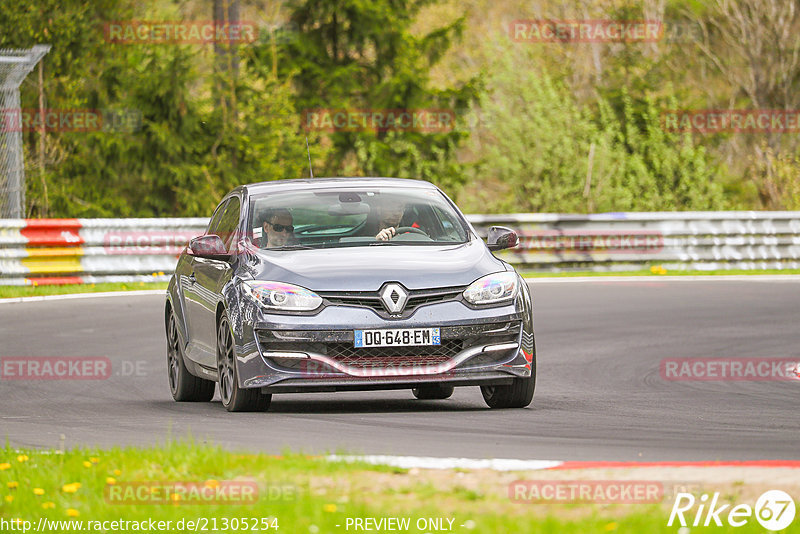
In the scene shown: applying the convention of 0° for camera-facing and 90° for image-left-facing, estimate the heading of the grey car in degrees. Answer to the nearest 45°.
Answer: approximately 0°

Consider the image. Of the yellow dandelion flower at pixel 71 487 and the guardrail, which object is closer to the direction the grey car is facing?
the yellow dandelion flower

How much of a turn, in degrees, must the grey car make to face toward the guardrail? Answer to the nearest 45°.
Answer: approximately 180°
